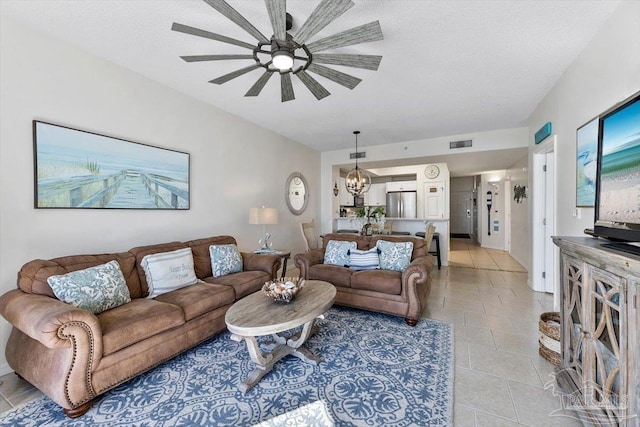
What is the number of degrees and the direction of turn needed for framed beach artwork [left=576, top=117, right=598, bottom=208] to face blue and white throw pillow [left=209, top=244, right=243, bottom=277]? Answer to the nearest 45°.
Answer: approximately 45° to its left

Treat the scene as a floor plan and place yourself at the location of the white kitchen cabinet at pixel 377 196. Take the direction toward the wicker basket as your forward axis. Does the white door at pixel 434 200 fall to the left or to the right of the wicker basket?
left

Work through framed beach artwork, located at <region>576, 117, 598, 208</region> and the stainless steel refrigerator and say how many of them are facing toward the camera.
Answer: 1

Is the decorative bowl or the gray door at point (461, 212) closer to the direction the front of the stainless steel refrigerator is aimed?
the decorative bowl

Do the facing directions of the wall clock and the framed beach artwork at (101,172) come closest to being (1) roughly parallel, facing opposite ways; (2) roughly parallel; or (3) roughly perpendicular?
roughly perpendicular

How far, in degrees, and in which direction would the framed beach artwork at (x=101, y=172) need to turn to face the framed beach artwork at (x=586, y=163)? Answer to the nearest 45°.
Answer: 0° — it already faces it

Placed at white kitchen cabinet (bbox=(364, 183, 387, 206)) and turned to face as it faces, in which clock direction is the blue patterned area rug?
The blue patterned area rug is roughly at 12 o'clock from the white kitchen cabinet.

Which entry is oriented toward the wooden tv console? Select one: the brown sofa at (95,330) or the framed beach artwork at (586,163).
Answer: the brown sofa

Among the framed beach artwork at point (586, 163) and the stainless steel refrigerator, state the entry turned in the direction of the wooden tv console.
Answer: the stainless steel refrigerator

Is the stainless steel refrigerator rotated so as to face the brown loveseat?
yes

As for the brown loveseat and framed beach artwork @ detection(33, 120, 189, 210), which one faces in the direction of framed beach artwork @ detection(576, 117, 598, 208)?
framed beach artwork @ detection(33, 120, 189, 210)

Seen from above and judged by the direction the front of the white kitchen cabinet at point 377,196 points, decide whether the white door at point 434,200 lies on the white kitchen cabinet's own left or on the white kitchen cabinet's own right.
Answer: on the white kitchen cabinet's own left

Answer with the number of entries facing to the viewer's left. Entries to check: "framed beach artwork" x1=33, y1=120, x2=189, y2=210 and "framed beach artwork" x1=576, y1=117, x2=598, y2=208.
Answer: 1

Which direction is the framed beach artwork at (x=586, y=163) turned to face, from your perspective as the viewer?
facing to the left of the viewer
